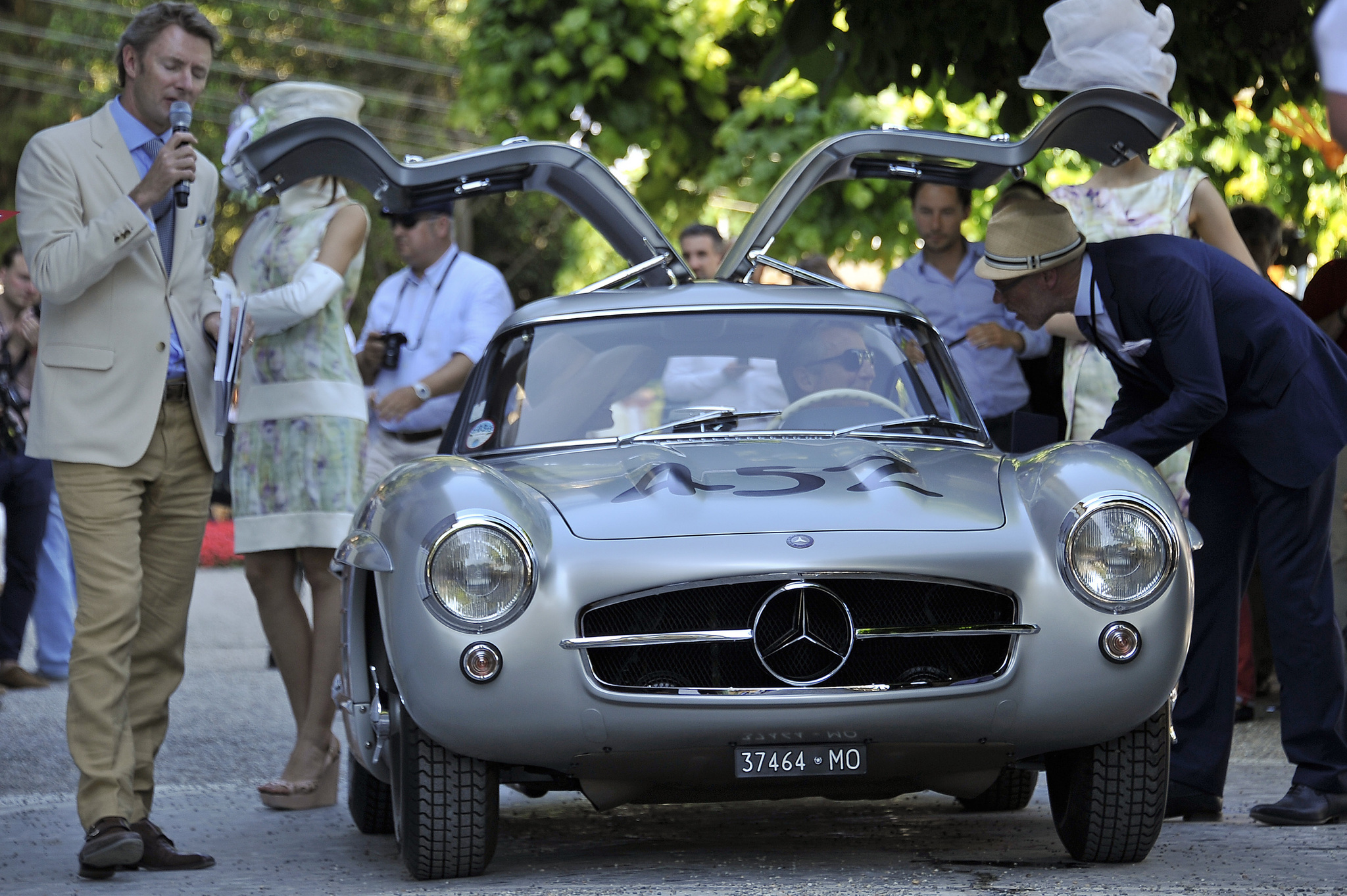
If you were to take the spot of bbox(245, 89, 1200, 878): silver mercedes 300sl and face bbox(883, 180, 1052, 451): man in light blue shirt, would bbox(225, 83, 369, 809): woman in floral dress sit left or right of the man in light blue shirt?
left

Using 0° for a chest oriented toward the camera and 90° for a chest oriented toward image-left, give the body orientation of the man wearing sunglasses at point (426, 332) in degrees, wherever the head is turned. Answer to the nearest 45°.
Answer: approximately 45°

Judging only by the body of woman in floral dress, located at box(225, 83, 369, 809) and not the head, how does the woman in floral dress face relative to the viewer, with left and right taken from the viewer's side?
facing the viewer and to the left of the viewer

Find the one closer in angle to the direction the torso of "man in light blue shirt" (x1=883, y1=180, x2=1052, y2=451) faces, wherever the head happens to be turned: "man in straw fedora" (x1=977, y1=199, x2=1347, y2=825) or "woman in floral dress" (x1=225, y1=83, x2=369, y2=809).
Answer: the man in straw fedora

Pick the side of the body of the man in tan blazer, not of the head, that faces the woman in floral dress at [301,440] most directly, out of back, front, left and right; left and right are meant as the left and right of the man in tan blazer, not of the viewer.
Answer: left

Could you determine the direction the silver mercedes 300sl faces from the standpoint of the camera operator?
facing the viewer

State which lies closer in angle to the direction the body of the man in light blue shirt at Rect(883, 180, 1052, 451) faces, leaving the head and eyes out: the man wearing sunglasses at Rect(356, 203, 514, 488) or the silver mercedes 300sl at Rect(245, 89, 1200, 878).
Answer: the silver mercedes 300sl

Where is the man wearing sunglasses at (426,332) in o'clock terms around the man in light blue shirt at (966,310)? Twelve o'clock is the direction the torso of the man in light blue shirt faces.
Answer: The man wearing sunglasses is roughly at 3 o'clock from the man in light blue shirt.

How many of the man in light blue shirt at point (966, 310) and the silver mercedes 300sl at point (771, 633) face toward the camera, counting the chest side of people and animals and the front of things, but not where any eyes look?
2

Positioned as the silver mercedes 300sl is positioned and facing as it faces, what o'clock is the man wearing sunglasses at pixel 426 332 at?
The man wearing sunglasses is roughly at 5 o'clock from the silver mercedes 300sl.

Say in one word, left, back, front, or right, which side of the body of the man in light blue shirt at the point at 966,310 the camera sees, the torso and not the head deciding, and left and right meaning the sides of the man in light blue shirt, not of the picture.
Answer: front
